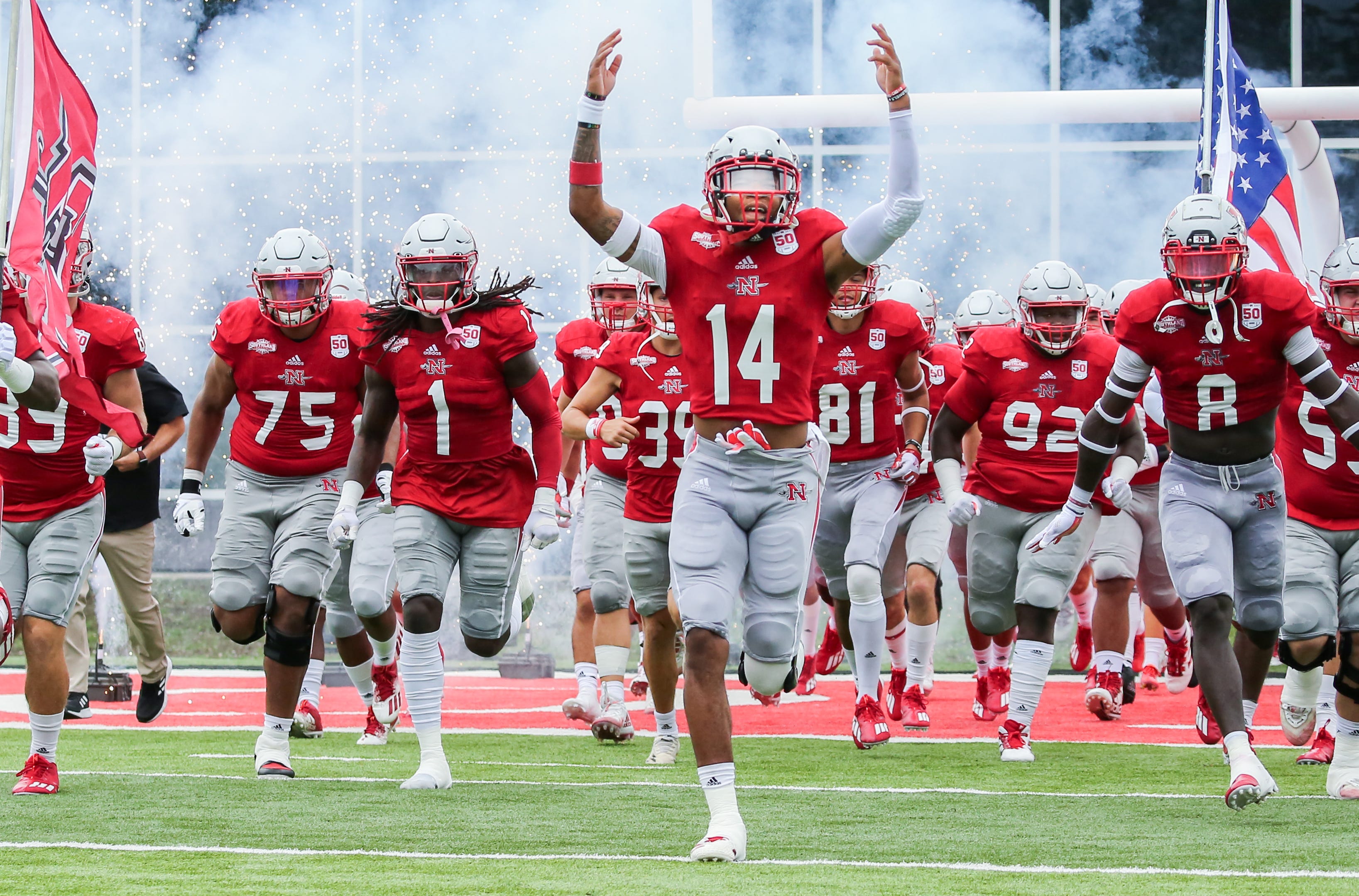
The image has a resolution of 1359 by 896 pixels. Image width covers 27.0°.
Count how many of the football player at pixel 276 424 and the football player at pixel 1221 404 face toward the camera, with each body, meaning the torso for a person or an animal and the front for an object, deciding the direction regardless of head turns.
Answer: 2

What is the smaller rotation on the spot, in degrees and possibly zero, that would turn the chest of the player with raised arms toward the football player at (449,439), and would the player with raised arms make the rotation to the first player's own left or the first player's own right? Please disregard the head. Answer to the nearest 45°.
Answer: approximately 135° to the first player's own right

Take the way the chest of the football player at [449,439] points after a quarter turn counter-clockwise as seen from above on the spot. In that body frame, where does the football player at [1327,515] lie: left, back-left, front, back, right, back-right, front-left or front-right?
front

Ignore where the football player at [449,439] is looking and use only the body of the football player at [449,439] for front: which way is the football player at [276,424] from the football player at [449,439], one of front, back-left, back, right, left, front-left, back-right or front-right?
back-right

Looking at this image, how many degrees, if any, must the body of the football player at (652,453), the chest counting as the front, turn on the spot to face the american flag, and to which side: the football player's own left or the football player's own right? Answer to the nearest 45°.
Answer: approximately 135° to the football player's own left

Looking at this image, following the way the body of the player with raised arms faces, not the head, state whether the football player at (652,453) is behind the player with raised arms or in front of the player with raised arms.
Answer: behind

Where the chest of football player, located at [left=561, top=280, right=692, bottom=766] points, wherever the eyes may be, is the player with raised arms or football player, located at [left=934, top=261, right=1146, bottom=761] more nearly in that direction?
the player with raised arms
